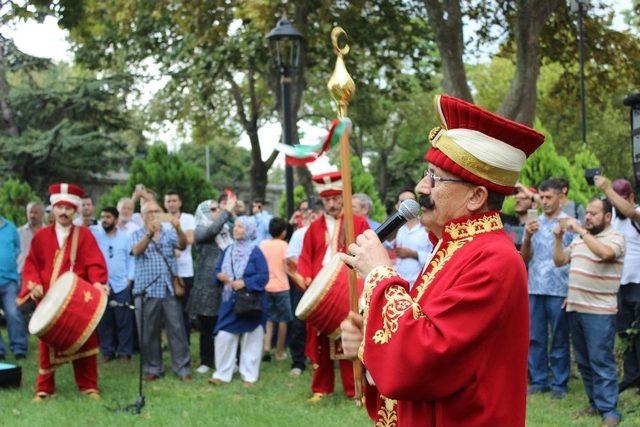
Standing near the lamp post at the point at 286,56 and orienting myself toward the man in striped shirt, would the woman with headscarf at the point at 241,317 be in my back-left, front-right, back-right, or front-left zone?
front-right

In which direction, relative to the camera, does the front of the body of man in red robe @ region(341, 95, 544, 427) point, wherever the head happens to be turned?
to the viewer's left

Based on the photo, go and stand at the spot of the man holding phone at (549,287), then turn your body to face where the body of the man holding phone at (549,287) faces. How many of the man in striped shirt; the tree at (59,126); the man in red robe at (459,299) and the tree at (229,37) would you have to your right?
2

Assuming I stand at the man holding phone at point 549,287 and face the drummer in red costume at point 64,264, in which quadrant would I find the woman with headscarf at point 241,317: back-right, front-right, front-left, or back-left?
front-right

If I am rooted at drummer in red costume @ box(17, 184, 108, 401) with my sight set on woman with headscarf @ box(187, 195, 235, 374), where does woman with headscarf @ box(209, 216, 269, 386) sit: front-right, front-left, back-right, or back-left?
front-right

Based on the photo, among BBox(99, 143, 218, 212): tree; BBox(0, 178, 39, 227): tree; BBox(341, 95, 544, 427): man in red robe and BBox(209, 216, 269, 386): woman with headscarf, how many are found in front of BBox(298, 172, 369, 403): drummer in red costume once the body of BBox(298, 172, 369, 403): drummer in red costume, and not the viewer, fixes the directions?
1

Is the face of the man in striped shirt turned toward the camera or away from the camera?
toward the camera

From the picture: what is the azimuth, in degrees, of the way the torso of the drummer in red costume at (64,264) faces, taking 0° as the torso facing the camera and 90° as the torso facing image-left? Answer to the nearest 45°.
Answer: approximately 0°

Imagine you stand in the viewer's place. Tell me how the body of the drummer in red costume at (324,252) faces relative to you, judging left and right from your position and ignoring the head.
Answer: facing the viewer

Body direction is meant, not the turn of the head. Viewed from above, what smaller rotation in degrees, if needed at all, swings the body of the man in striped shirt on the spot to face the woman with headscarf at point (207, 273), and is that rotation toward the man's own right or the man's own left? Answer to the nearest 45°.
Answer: approximately 45° to the man's own right

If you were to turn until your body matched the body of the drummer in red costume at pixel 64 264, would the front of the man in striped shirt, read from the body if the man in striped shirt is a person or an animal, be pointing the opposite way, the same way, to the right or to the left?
to the right

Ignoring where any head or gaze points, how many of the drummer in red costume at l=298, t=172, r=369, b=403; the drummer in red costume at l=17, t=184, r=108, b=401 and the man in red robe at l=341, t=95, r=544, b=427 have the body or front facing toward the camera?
2

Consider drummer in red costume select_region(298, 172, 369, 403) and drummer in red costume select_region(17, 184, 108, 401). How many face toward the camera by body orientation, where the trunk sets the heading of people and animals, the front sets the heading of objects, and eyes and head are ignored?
2

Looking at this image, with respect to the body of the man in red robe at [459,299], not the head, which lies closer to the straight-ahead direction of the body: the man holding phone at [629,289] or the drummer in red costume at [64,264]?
the drummer in red costume

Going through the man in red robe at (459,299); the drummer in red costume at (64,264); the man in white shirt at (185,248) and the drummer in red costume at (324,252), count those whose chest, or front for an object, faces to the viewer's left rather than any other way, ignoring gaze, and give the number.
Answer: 1

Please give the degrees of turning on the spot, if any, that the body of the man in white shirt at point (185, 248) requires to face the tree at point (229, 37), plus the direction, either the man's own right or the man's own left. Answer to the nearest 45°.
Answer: approximately 180°
